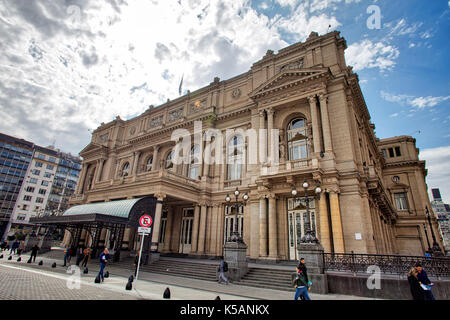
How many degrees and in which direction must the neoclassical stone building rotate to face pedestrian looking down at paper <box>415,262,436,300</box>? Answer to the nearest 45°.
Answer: approximately 45° to its left

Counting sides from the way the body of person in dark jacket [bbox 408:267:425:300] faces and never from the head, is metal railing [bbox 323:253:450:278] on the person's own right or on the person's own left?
on the person's own right

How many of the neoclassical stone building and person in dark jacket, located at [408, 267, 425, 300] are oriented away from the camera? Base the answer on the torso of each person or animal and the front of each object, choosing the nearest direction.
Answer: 0
